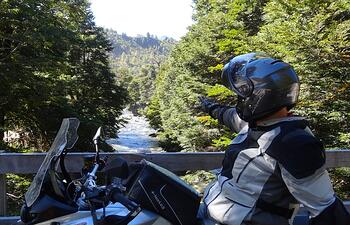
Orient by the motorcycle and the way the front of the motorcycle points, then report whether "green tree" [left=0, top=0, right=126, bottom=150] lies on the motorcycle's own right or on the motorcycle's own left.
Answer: on the motorcycle's own right

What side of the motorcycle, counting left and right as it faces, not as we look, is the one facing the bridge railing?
right

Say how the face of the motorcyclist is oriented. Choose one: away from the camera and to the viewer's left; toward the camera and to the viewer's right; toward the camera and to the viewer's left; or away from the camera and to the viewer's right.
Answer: away from the camera and to the viewer's left

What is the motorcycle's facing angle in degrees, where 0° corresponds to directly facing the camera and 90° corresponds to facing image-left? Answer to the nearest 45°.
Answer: approximately 90°
